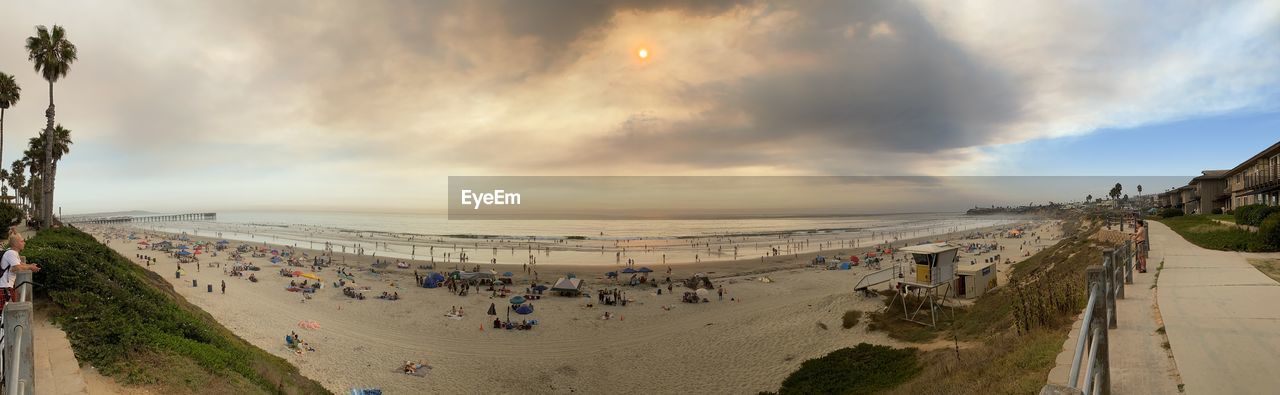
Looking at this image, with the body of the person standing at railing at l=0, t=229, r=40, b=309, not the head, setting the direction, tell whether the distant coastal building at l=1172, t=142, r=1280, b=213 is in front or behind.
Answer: in front

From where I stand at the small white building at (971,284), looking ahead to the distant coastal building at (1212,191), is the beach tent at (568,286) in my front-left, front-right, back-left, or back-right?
back-left

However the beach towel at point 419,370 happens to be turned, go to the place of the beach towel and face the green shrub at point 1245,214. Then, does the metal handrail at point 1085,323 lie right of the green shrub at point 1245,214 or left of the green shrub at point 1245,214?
right

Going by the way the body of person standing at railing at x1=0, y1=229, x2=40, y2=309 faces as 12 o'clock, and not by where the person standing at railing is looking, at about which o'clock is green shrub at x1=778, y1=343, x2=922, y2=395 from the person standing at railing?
The green shrub is roughly at 1 o'clock from the person standing at railing.

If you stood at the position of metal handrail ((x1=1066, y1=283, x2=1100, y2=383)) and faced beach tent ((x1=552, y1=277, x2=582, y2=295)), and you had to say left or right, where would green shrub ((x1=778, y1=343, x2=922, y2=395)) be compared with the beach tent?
right

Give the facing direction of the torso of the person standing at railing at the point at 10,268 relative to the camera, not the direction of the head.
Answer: to the viewer's right

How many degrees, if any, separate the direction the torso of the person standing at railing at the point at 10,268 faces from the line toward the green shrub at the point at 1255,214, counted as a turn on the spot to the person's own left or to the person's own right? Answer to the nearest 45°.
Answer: approximately 45° to the person's own right

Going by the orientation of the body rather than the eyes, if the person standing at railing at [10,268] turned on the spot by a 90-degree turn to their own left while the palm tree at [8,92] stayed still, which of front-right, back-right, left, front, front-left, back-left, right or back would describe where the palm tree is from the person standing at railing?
front

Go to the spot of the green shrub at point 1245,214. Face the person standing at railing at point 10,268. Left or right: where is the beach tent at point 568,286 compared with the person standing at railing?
right

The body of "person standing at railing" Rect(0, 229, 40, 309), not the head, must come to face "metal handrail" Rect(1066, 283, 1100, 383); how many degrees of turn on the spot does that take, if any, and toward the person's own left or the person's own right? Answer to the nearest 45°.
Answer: approximately 90° to the person's own right

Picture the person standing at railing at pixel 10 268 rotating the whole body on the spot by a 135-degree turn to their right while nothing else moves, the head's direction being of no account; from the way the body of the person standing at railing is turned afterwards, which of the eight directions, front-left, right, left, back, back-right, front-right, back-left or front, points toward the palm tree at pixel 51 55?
back-right
